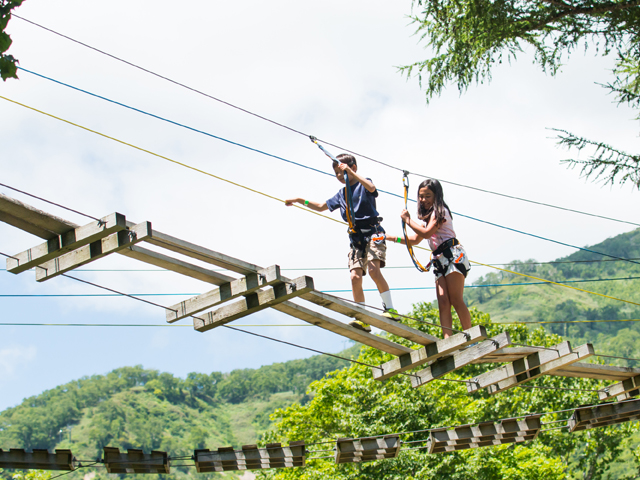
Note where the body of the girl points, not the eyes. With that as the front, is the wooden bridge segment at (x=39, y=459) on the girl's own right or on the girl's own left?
on the girl's own right

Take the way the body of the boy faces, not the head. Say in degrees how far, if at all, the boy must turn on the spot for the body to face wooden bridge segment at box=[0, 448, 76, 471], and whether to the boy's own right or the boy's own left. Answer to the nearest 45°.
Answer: approximately 45° to the boy's own right

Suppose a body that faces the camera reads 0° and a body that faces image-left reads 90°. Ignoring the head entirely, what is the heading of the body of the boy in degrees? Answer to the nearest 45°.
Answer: approximately 45°

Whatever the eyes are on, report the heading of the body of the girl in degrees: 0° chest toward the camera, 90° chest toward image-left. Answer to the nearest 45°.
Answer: approximately 45°

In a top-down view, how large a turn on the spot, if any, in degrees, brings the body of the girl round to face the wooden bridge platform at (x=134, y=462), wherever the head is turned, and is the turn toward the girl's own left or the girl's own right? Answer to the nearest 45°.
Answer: approximately 45° to the girl's own right
